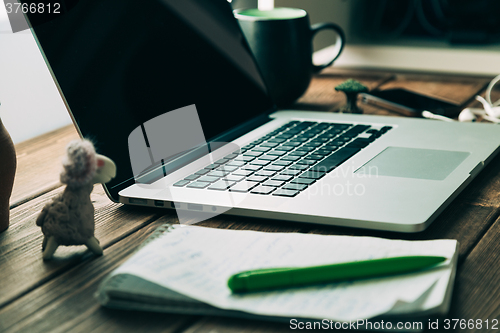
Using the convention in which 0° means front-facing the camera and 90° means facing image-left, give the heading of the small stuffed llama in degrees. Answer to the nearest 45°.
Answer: approximately 270°

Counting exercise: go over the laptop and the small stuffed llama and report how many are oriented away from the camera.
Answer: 0

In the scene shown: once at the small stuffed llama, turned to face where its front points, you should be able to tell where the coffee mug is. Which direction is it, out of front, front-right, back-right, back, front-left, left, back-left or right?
front-left
